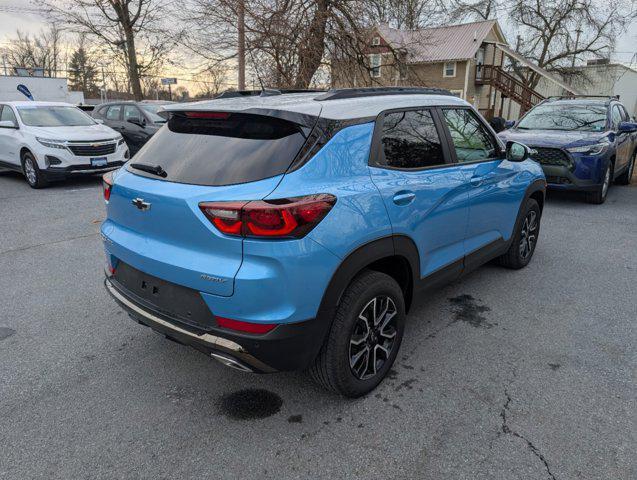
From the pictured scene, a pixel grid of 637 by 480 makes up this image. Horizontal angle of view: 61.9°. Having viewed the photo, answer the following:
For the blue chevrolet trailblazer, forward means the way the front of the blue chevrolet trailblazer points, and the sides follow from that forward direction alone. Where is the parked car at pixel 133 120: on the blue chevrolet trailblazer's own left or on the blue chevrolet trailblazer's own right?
on the blue chevrolet trailblazer's own left

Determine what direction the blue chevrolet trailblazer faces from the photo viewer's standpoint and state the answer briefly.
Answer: facing away from the viewer and to the right of the viewer

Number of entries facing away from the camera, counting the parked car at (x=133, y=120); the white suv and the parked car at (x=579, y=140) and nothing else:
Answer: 0

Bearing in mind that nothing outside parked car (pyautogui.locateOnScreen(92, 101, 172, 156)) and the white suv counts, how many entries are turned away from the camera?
0

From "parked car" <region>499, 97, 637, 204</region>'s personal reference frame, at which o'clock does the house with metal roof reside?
The house with metal roof is roughly at 4 o'clock from the parked car.

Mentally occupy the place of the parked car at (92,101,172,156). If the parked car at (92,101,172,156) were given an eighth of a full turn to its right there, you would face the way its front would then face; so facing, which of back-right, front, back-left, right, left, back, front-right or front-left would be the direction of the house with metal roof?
back-left

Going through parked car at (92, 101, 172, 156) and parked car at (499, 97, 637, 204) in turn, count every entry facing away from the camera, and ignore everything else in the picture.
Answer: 0

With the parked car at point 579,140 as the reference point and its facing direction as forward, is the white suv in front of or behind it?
in front

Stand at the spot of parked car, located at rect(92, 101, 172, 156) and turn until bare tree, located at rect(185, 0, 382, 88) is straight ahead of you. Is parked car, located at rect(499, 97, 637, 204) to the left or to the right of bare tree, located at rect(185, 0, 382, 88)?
right

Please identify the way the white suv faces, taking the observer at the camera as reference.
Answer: facing the viewer and to the right of the viewer

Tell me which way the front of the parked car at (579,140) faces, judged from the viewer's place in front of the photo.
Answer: facing the viewer and to the left of the viewer

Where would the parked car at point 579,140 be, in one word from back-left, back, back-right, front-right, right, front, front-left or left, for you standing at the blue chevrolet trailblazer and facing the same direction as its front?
front
